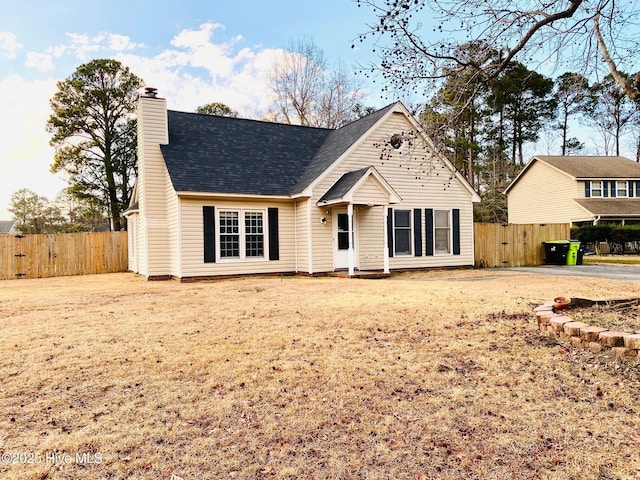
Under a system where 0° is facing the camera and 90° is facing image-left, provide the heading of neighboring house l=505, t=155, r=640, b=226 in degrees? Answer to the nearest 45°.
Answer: approximately 315°

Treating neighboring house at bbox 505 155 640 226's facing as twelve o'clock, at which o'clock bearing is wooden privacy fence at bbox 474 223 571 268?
The wooden privacy fence is roughly at 2 o'clock from the neighboring house.

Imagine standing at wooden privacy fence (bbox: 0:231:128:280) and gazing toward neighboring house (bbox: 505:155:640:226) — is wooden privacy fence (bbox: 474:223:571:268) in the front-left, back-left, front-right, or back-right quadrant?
front-right

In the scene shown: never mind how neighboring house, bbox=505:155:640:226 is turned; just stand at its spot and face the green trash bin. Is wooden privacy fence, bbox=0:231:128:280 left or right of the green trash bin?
right

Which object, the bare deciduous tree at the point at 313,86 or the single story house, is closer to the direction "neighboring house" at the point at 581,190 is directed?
the single story house

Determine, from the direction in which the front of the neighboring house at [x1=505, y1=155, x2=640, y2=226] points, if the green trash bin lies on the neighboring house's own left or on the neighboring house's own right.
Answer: on the neighboring house's own right

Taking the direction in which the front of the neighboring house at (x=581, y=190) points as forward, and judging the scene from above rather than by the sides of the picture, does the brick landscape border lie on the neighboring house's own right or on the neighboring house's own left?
on the neighboring house's own right

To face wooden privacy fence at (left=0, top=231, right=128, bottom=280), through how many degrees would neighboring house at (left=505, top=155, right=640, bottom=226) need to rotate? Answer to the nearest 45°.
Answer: approximately 90° to its right
